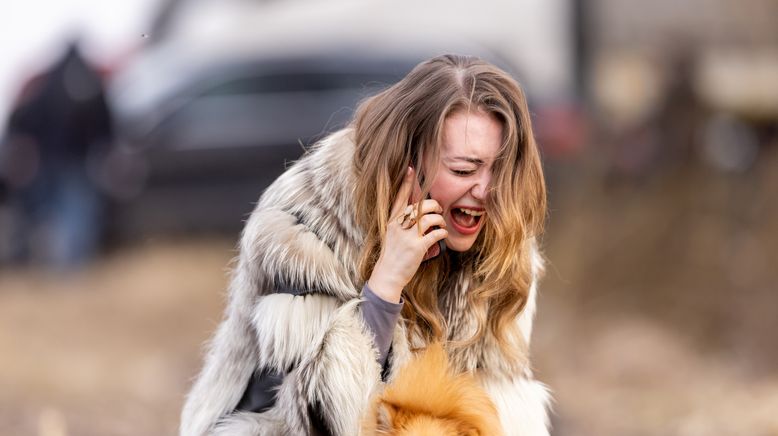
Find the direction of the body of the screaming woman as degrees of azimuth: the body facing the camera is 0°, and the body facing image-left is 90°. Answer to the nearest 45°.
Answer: approximately 315°

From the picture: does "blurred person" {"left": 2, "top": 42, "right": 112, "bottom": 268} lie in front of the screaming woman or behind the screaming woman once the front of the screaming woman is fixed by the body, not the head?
behind

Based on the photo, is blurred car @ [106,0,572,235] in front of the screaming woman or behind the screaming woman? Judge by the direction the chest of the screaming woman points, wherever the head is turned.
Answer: behind
